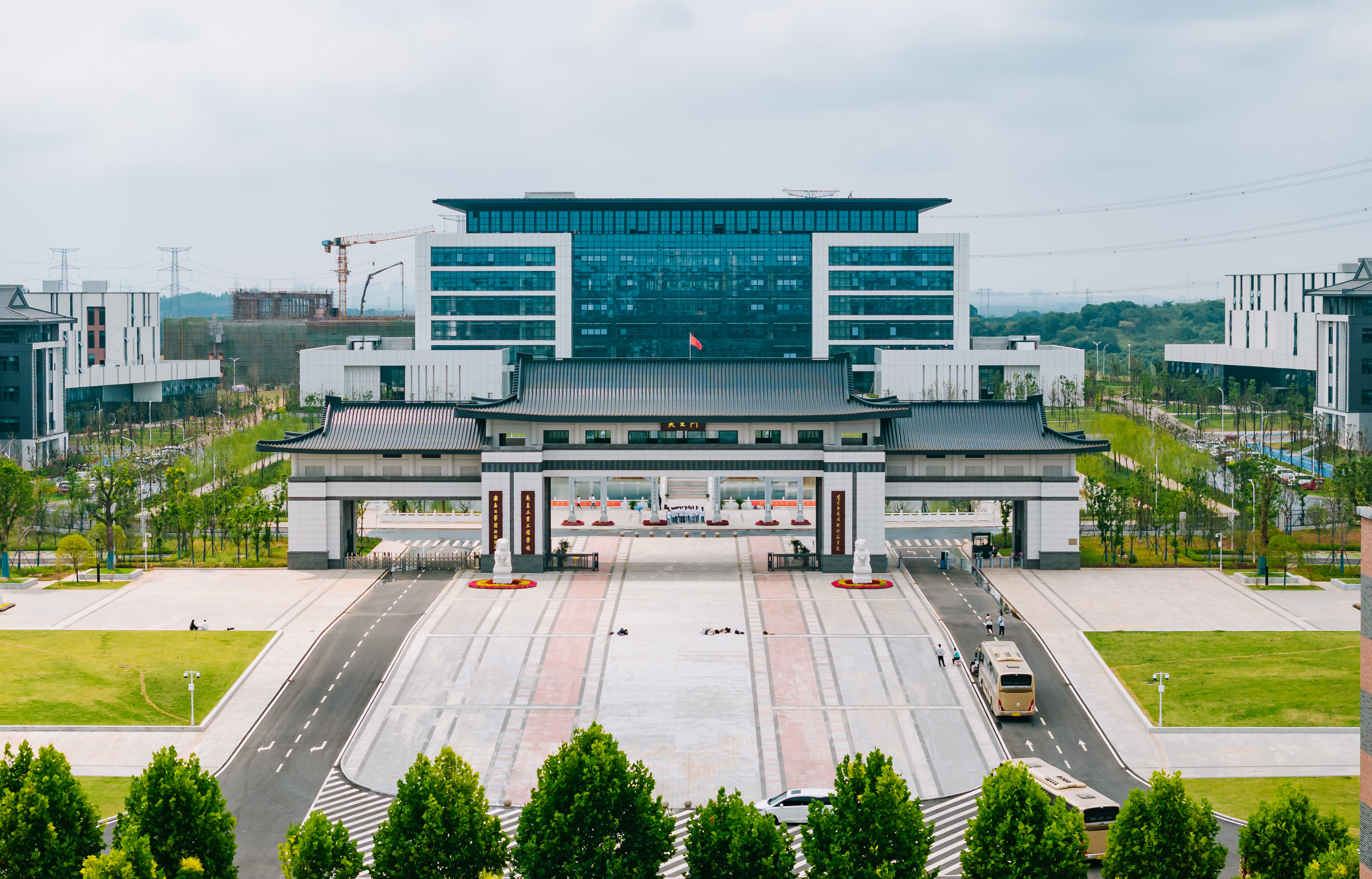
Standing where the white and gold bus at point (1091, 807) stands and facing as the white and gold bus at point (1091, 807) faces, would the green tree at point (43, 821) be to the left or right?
on its left

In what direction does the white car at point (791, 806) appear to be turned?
to the viewer's left

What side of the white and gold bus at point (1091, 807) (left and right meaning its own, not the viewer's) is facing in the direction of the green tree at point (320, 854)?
left

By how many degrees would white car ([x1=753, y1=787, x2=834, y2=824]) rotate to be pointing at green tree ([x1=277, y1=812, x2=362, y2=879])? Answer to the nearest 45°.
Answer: approximately 45° to its left

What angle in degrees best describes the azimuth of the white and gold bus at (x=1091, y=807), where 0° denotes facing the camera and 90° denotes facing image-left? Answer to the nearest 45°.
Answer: approximately 135°

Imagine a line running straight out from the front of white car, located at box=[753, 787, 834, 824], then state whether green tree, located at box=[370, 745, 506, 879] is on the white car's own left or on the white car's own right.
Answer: on the white car's own left

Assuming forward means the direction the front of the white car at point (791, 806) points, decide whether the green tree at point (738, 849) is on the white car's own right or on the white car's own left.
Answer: on the white car's own left

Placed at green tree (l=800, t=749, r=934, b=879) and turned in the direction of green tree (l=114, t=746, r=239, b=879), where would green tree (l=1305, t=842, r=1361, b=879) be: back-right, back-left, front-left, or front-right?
back-left
